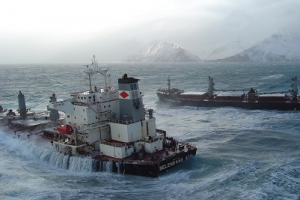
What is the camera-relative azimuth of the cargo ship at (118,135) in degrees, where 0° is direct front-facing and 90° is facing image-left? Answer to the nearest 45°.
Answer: approximately 135°
